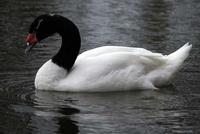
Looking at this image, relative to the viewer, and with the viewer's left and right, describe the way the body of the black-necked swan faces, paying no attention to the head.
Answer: facing to the left of the viewer
